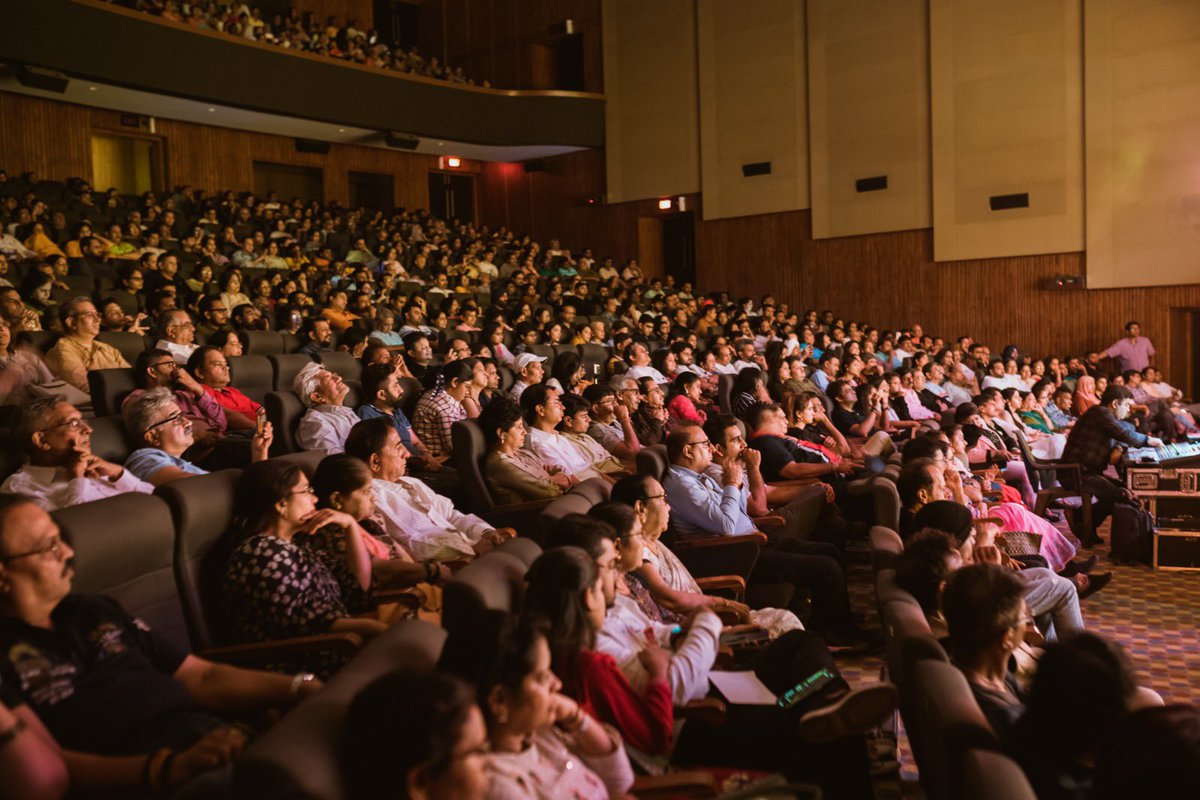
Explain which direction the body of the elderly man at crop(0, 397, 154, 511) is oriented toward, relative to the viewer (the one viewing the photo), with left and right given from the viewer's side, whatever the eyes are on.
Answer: facing to the right of the viewer

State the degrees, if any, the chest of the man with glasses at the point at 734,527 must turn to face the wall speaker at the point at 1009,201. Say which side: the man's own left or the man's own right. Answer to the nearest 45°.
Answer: approximately 90° to the man's own left

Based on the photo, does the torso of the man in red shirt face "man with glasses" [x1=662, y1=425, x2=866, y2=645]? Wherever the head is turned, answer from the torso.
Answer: yes

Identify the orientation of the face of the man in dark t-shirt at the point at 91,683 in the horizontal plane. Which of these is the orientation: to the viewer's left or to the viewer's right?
to the viewer's right

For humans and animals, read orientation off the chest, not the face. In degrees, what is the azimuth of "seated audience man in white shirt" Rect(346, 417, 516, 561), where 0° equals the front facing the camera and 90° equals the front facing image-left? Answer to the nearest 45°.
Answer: approximately 270°
